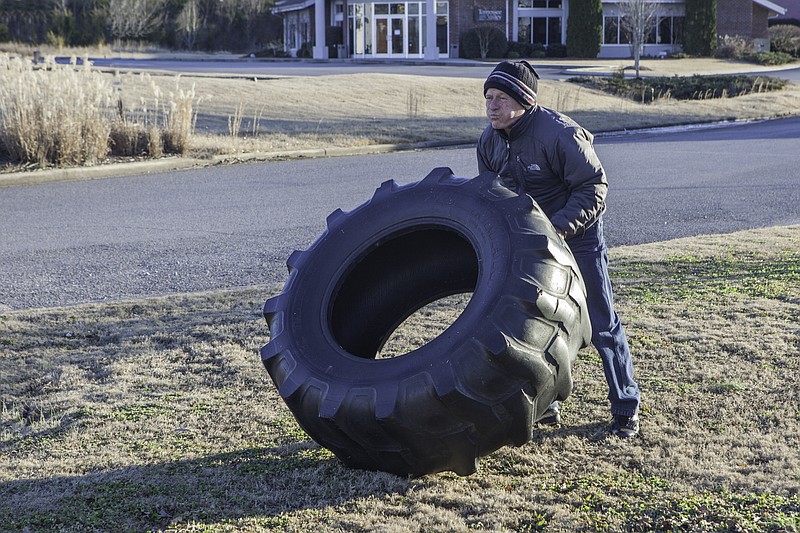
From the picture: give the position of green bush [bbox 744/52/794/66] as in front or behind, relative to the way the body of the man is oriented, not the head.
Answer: behind

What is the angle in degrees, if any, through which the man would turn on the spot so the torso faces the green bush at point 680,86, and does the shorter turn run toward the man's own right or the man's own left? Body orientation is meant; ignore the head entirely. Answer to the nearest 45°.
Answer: approximately 135° to the man's own right

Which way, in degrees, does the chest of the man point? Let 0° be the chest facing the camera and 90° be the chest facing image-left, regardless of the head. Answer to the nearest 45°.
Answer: approximately 45°

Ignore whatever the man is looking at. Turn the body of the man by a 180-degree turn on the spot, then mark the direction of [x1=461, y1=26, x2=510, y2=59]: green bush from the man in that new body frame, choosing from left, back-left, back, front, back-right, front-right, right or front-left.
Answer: front-left

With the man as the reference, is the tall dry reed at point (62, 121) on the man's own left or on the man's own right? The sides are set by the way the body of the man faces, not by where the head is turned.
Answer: on the man's own right

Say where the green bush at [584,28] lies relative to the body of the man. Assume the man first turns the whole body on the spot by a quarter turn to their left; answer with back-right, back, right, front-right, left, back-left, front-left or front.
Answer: back-left
